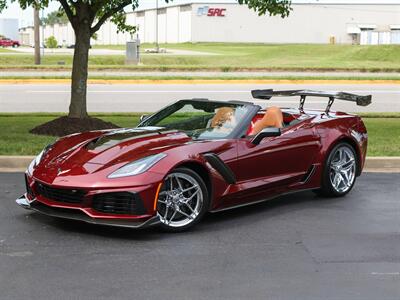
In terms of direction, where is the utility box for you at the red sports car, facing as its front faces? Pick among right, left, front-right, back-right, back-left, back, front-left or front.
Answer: back-right

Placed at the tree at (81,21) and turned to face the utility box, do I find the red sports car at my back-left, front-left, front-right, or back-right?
back-right

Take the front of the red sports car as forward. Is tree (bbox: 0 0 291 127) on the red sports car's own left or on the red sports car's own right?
on the red sports car's own right

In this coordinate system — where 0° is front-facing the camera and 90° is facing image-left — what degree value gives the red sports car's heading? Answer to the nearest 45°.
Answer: approximately 45°

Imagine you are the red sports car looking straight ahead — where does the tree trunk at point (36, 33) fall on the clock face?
The tree trunk is roughly at 4 o'clock from the red sports car.
